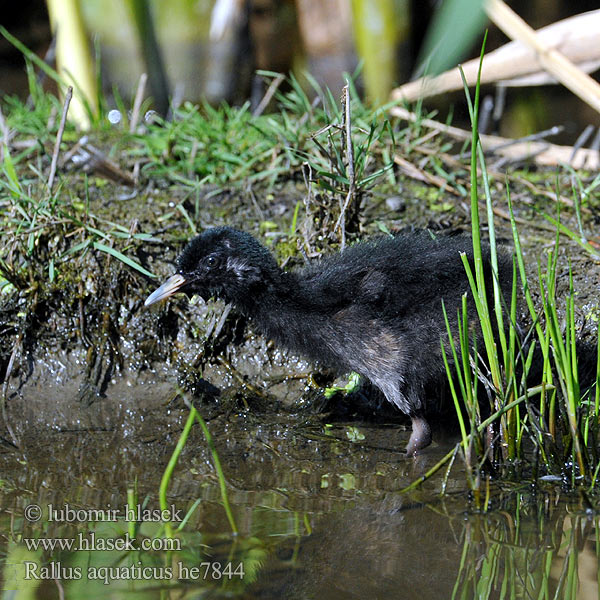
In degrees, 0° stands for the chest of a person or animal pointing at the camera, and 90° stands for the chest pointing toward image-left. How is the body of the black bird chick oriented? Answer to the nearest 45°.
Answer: approximately 90°

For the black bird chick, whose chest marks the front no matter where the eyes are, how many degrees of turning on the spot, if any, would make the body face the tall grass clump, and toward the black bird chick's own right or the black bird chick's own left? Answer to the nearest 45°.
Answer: approximately 135° to the black bird chick's own left
